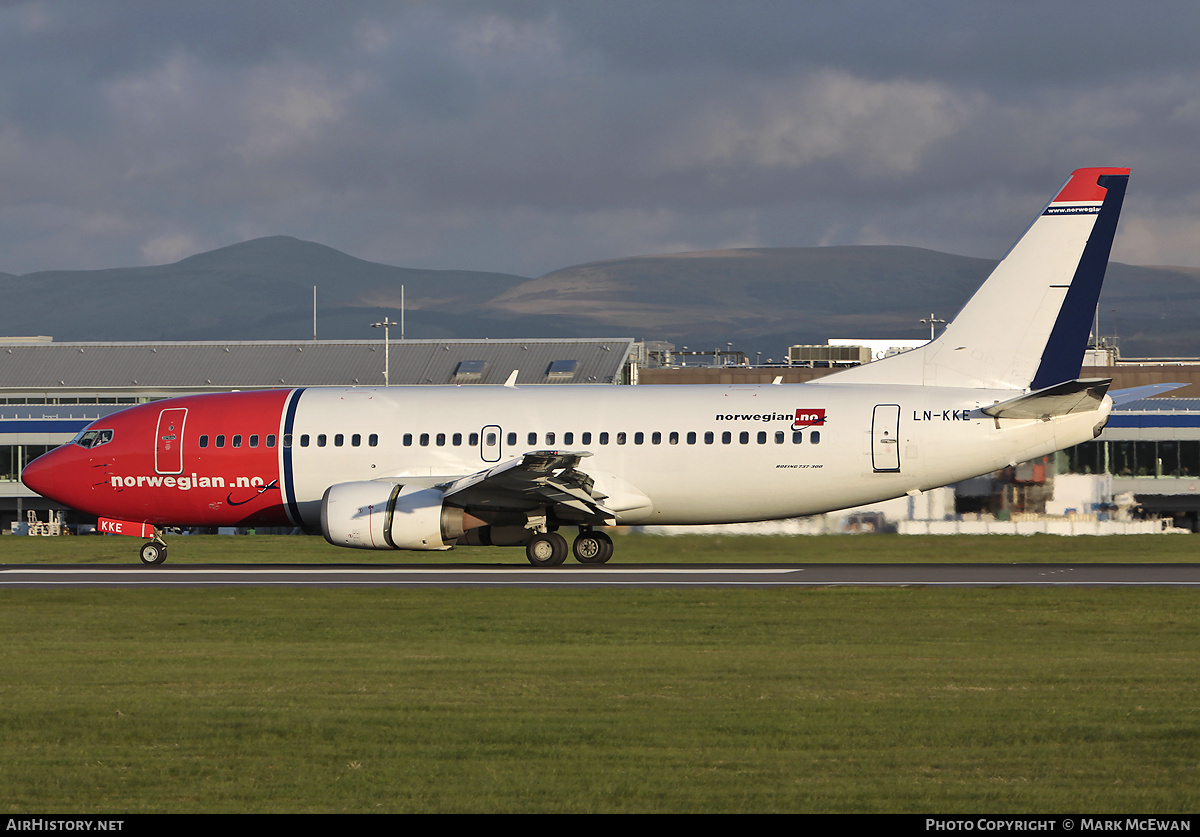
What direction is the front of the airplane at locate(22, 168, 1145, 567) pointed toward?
to the viewer's left
